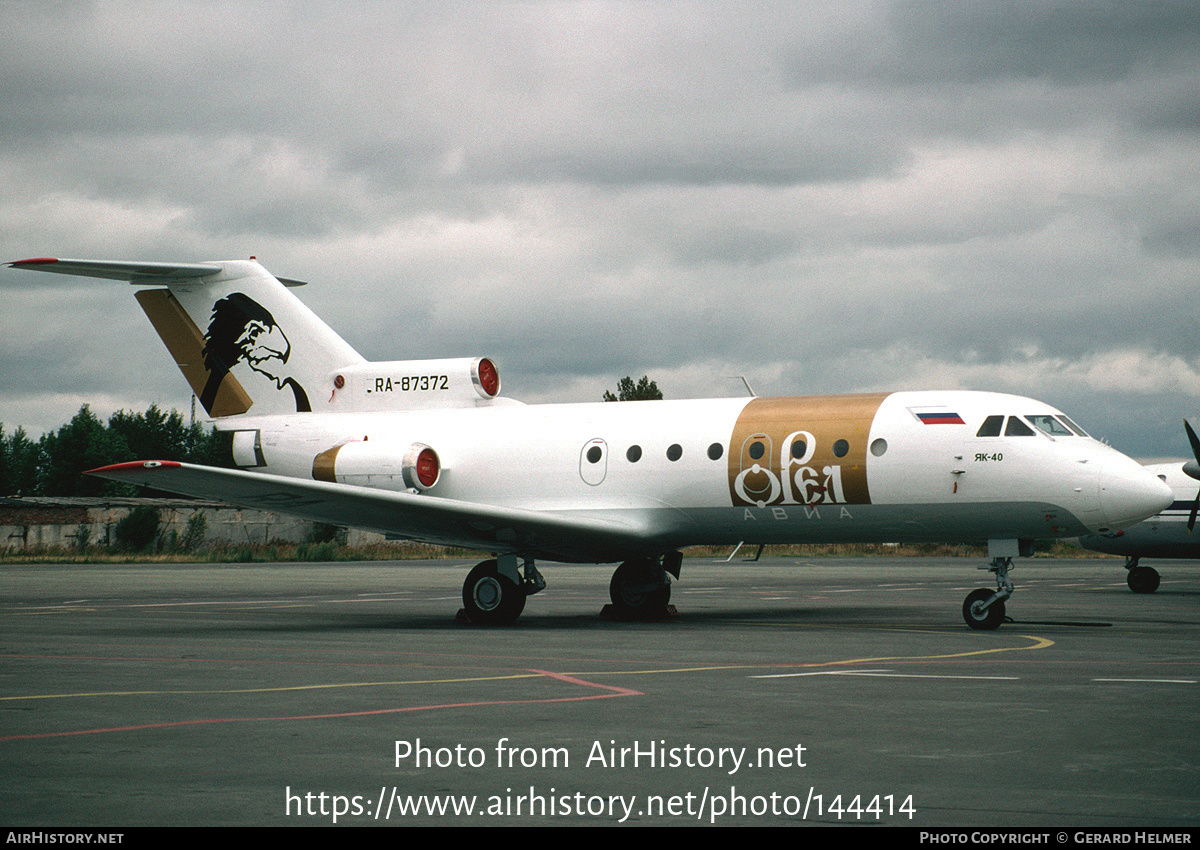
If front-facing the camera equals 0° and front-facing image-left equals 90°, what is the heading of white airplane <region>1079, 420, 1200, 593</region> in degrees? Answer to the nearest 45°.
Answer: approximately 90°

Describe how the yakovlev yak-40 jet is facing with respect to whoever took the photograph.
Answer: facing the viewer and to the right of the viewer
